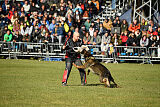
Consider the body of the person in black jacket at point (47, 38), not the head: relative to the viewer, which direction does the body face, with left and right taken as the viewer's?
facing the viewer

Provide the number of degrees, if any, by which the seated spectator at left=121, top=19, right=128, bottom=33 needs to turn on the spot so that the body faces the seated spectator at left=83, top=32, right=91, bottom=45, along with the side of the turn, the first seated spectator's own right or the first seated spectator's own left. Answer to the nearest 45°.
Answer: approximately 45° to the first seated spectator's own right

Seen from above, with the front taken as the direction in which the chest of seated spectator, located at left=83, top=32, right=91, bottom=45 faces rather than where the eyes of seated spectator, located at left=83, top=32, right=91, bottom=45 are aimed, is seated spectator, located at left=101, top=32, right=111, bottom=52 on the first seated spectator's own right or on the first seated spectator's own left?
on the first seated spectator's own left

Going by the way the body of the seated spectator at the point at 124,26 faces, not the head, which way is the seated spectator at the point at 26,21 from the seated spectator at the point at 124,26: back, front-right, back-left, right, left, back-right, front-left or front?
right

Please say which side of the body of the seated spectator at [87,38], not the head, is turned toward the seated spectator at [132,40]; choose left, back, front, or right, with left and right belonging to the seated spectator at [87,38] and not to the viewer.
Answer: left

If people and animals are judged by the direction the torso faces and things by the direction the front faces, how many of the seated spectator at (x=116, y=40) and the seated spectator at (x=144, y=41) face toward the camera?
2

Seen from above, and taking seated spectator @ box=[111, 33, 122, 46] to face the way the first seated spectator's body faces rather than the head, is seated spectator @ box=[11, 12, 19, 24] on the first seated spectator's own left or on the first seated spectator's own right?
on the first seated spectator's own right

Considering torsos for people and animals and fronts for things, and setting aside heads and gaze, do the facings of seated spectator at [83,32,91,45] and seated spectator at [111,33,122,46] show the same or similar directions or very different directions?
same or similar directions

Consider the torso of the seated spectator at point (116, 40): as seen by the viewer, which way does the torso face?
toward the camera

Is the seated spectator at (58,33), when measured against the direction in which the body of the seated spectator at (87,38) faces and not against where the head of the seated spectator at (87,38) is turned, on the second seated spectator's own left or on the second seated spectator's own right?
on the second seated spectator's own right

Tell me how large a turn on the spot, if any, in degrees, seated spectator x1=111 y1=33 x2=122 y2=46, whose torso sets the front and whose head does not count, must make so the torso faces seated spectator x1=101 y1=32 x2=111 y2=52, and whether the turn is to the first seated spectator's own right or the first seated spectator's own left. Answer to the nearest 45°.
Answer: approximately 90° to the first seated spectator's own right

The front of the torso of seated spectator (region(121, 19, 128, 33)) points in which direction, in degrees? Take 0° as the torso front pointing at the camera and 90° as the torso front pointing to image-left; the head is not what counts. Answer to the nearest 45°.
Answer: approximately 0°

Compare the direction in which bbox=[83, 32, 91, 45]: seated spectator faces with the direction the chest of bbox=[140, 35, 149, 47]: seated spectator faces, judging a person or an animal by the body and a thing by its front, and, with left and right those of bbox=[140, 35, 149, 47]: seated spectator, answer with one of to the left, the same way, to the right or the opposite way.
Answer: the same way

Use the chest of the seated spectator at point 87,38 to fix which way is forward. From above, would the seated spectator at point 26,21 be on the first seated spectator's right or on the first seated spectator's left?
on the first seated spectator's right

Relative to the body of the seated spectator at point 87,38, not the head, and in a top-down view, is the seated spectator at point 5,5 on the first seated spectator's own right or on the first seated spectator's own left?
on the first seated spectator's own right

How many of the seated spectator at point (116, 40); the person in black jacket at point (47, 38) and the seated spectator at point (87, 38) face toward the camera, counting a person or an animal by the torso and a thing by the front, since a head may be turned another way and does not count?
3

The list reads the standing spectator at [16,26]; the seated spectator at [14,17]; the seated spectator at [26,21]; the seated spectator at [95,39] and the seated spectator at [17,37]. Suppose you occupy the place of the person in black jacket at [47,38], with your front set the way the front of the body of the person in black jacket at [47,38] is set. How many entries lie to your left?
1

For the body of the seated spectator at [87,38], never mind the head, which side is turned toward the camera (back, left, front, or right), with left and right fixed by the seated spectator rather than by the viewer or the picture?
front
